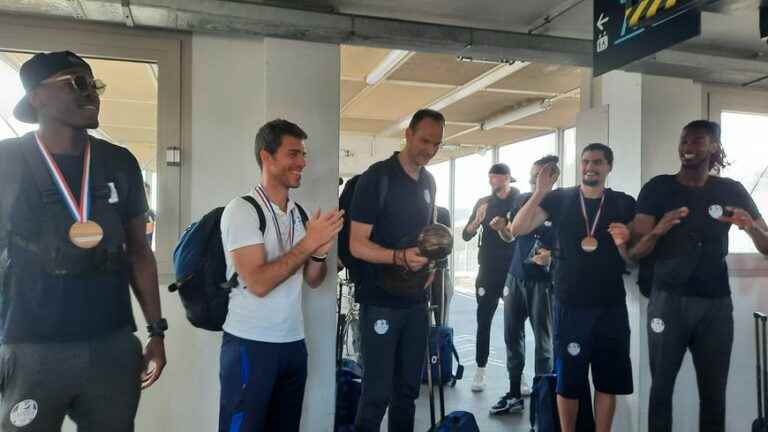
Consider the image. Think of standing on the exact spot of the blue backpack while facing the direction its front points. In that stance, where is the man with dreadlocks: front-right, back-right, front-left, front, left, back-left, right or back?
back-right

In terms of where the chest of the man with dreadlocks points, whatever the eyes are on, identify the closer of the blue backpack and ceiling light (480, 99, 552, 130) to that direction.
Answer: the blue backpack

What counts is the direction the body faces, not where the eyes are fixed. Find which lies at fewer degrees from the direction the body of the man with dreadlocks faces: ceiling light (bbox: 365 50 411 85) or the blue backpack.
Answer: the blue backpack

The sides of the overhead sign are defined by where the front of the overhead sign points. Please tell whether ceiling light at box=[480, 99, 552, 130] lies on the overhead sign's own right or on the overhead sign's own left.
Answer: on the overhead sign's own right

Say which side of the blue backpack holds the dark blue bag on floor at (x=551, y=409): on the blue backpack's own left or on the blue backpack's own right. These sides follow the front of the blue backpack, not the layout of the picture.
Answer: on the blue backpack's own right

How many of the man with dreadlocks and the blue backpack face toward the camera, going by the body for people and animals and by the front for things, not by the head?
1

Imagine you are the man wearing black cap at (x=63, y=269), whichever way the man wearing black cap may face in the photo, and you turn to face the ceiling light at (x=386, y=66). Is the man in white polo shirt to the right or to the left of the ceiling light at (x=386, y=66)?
right

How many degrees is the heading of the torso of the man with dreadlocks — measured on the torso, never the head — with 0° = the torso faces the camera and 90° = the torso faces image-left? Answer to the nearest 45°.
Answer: approximately 0°

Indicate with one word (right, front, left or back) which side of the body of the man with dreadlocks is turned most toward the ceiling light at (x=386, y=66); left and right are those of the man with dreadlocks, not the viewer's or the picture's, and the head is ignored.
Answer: right

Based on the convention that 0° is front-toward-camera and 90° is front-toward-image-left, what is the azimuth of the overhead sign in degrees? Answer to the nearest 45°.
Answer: approximately 45°

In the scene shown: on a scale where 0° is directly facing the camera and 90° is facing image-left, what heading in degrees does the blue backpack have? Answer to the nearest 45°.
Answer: approximately 135°

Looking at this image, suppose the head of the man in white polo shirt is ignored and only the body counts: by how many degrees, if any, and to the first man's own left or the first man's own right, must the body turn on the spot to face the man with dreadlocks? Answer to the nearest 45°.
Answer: approximately 45° to the first man's own left

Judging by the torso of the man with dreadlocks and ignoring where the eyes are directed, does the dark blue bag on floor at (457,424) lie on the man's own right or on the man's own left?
on the man's own right

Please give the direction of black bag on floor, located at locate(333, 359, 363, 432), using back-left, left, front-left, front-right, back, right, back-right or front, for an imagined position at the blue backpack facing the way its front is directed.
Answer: right
